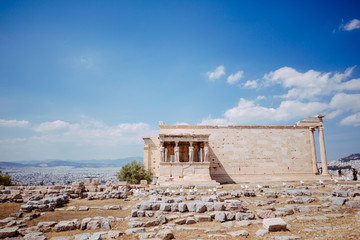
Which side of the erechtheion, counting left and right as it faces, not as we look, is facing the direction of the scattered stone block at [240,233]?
right

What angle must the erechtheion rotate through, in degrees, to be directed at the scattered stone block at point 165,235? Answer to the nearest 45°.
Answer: approximately 90° to its right

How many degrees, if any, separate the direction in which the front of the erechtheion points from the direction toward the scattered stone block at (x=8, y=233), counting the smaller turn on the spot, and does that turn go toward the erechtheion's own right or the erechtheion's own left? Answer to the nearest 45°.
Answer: approximately 90° to the erechtheion's own right

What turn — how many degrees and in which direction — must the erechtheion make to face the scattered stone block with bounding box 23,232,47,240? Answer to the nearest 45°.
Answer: approximately 90° to its right

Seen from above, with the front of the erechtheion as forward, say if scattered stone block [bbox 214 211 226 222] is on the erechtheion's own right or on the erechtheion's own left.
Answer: on the erechtheion's own right

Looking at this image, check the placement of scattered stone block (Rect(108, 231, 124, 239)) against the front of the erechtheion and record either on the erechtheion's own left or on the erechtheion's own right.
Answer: on the erechtheion's own right

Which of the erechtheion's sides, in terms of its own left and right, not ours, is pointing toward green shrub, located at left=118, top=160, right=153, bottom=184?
back

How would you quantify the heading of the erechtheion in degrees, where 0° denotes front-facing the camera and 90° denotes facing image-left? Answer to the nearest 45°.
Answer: approximately 270°
